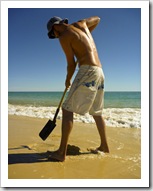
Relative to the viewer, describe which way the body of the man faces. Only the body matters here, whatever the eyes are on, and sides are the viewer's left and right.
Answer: facing away from the viewer and to the left of the viewer
